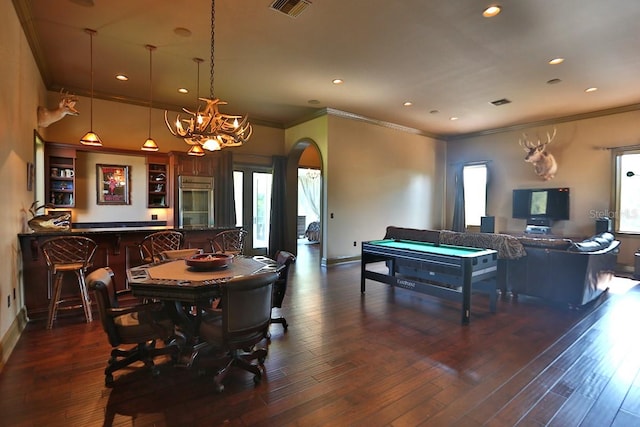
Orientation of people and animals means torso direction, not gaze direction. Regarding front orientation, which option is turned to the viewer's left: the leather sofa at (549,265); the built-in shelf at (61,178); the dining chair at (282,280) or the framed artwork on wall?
the dining chair

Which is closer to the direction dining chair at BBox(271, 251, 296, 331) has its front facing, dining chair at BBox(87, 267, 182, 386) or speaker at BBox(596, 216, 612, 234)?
the dining chair

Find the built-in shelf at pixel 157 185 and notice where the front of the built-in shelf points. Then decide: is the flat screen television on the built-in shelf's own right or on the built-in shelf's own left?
on the built-in shelf's own left

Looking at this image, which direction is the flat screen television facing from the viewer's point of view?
toward the camera

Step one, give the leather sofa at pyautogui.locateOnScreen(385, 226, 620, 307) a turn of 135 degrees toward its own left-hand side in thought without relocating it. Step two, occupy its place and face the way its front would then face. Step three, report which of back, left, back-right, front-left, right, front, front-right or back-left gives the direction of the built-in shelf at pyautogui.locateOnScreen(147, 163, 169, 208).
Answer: front

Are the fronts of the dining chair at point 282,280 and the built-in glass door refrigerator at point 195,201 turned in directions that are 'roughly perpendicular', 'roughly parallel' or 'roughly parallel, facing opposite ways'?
roughly perpendicular

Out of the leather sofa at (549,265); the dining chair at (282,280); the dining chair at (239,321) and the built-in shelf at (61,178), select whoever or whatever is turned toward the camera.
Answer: the built-in shelf

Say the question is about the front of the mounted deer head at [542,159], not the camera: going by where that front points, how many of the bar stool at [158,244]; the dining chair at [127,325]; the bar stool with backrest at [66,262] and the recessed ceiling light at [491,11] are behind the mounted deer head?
0

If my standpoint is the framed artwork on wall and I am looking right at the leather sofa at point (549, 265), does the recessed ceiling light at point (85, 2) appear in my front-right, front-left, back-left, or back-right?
front-right

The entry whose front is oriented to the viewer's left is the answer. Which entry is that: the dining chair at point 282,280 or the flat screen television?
the dining chair

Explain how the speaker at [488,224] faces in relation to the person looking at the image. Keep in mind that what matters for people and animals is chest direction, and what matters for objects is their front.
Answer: facing the viewer

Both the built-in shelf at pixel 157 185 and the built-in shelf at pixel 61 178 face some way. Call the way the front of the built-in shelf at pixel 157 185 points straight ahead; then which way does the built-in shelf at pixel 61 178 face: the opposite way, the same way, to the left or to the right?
the same way

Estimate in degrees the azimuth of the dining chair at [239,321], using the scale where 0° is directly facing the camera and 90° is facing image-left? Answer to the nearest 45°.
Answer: approximately 135°

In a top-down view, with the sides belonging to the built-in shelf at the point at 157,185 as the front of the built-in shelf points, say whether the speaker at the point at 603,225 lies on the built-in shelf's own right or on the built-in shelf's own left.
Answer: on the built-in shelf's own left

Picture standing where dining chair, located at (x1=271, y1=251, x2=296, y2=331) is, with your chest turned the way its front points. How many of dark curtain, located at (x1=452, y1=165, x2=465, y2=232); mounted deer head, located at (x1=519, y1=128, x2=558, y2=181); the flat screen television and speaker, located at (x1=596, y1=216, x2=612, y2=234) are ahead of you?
0

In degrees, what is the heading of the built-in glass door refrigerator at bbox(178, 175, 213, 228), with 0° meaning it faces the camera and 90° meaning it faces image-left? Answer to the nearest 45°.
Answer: approximately 0°

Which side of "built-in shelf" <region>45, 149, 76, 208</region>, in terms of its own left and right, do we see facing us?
front

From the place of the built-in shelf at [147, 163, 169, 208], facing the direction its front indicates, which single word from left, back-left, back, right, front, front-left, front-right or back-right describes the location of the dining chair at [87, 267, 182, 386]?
front
